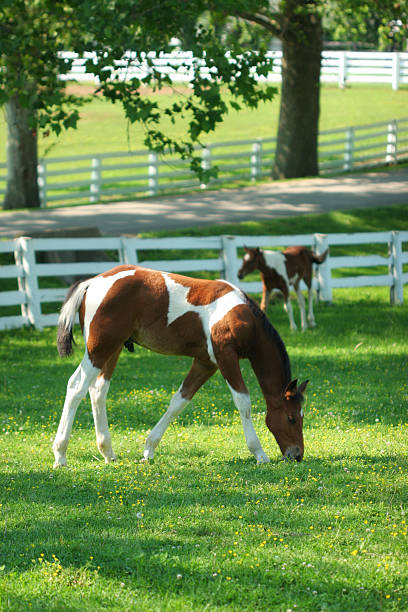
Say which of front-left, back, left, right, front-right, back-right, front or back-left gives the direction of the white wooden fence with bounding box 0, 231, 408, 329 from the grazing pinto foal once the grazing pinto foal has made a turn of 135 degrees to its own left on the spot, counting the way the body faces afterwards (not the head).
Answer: front-right

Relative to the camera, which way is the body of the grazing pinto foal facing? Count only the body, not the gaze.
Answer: to the viewer's right

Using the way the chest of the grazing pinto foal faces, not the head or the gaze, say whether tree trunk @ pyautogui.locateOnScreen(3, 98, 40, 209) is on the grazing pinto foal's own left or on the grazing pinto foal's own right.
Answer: on the grazing pinto foal's own left

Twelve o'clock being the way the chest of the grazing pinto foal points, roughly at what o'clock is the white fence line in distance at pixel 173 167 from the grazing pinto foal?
The white fence line in distance is roughly at 9 o'clock from the grazing pinto foal.
